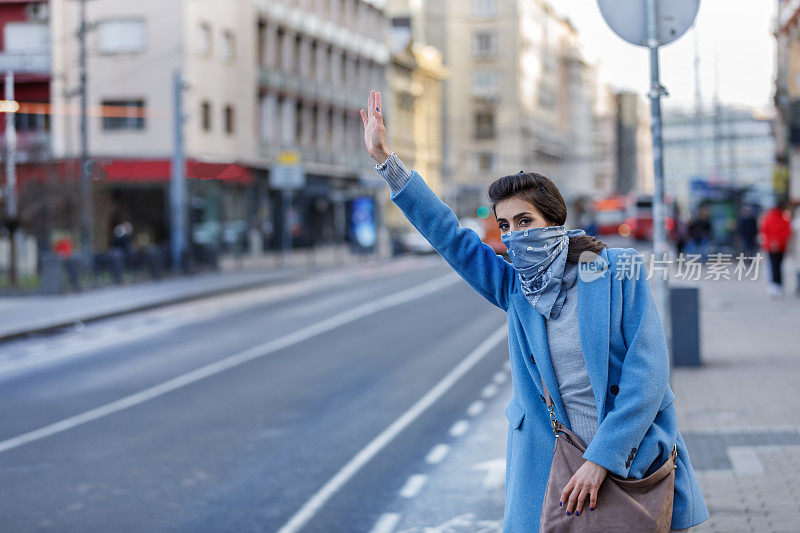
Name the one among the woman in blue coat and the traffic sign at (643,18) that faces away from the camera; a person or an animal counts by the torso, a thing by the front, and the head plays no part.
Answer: the traffic sign

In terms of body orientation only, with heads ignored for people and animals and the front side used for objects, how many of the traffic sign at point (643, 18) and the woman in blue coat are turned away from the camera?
1

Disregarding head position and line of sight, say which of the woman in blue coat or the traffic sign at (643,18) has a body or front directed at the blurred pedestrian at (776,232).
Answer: the traffic sign

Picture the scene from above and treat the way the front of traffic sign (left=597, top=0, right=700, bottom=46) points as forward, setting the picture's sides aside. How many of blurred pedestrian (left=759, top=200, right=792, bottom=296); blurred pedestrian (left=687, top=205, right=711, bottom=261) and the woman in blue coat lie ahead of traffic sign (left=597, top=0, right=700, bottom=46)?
2

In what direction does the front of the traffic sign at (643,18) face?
away from the camera

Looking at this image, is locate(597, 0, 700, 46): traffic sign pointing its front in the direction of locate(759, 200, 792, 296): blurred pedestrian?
yes

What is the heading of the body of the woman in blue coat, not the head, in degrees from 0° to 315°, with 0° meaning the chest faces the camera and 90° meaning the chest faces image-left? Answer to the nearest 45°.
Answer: approximately 45°

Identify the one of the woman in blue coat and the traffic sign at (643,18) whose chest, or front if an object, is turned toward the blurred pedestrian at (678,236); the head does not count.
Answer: the traffic sign

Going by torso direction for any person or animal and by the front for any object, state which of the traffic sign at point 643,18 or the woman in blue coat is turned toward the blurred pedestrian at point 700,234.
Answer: the traffic sign

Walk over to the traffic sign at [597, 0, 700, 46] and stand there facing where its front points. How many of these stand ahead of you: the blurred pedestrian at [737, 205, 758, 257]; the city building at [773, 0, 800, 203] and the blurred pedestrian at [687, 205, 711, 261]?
3

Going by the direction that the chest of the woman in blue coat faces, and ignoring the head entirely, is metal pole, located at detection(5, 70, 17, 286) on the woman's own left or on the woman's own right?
on the woman's own right

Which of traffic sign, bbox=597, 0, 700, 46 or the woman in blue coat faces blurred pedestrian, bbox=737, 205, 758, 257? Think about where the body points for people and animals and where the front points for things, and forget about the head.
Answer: the traffic sign
